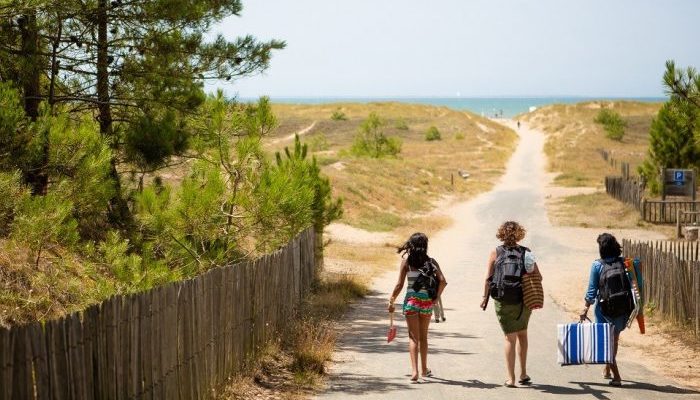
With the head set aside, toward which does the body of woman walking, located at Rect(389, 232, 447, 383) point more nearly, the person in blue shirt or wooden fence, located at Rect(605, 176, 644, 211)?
the wooden fence

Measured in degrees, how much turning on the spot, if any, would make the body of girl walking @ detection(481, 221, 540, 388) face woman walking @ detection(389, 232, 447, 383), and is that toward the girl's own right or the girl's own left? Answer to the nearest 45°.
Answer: approximately 90° to the girl's own left

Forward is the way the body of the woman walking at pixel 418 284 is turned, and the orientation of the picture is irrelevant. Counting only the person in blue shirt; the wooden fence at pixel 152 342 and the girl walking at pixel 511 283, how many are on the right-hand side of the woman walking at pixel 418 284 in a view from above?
2

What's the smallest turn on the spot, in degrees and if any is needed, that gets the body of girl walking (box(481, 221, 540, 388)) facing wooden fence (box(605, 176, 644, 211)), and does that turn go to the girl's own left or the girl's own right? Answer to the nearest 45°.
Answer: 0° — they already face it

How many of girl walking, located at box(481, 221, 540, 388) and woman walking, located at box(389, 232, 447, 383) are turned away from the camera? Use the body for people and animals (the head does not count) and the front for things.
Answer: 2

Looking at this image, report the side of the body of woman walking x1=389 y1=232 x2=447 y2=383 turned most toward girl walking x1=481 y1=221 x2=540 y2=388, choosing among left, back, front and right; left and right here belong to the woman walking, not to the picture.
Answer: right

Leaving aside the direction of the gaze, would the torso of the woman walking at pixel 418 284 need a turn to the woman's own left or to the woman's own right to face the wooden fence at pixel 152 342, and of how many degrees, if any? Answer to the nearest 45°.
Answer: approximately 135° to the woman's own left

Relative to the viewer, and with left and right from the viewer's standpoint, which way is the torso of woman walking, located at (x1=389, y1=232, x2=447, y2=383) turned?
facing away from the viewer

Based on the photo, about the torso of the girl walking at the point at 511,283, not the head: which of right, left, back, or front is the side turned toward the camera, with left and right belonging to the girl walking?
back

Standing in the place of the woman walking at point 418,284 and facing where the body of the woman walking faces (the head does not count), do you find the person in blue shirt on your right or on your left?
on your right

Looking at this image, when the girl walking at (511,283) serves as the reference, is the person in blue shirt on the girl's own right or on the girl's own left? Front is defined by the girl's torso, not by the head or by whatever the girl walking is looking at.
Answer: on the girl's own right

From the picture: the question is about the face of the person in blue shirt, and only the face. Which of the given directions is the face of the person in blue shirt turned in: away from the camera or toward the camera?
away from the camera

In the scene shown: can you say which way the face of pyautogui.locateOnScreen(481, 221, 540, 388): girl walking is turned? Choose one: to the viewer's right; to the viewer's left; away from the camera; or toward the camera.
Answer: away from the camera

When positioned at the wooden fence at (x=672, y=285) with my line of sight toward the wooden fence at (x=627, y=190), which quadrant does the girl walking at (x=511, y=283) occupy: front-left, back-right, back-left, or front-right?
back-left
